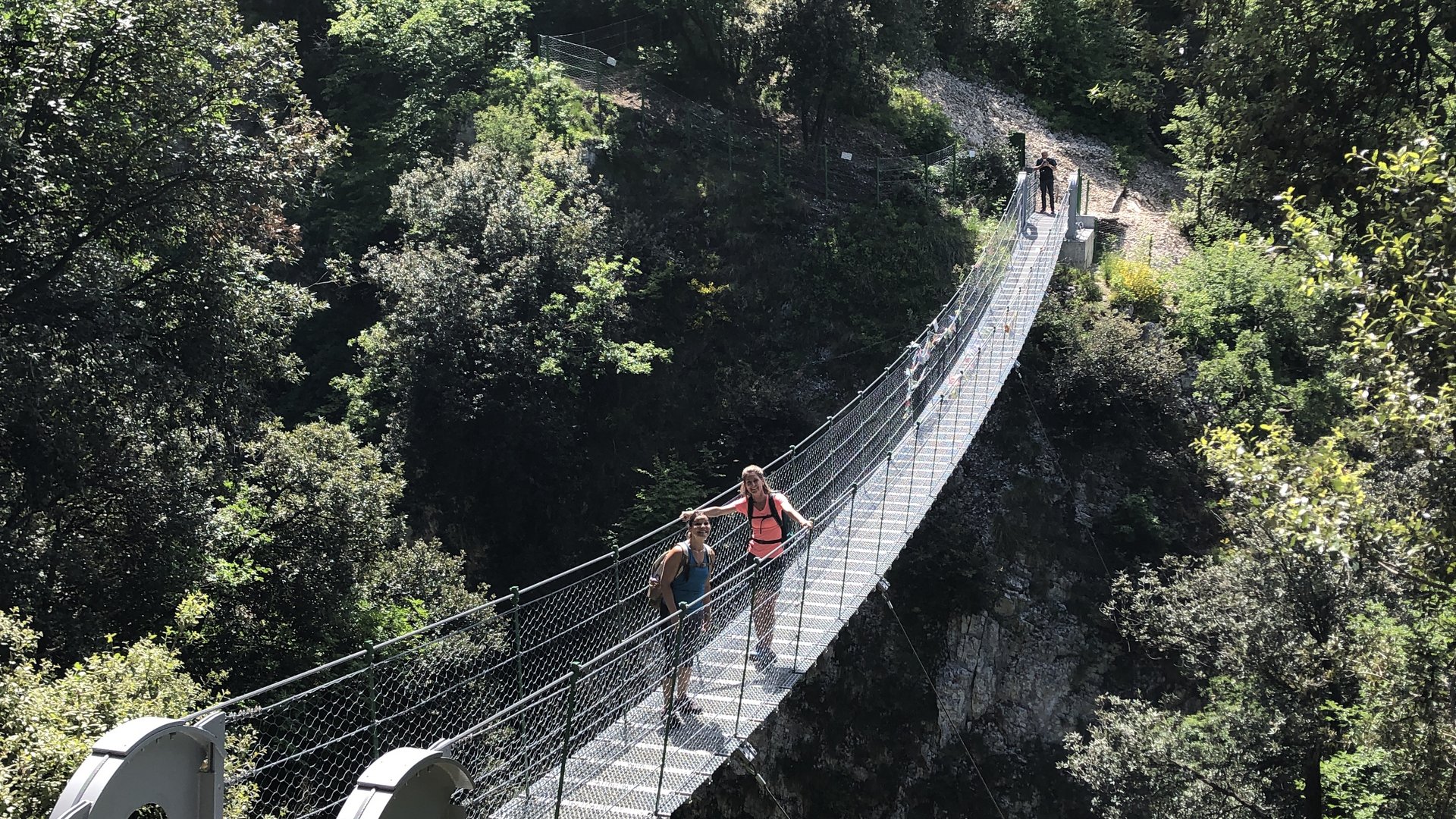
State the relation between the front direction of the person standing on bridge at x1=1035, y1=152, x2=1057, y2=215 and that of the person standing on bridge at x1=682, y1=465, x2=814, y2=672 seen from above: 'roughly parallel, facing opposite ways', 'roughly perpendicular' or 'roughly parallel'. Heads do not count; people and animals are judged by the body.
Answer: roughly parallel

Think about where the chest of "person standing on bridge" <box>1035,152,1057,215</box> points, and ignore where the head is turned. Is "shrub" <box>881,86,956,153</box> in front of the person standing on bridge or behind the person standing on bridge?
behind

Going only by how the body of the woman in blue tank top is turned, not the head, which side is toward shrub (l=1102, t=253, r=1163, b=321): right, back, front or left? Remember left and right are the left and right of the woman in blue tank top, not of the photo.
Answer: left

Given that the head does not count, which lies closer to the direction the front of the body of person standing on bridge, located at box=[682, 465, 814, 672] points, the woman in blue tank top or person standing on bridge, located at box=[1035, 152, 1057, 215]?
the woman in blue tank top

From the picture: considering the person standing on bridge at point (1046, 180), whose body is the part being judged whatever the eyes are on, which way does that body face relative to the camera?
toward the camera

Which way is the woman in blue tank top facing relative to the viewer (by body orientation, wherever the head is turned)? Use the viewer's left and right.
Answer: facing the viewer and to the right of the viewer

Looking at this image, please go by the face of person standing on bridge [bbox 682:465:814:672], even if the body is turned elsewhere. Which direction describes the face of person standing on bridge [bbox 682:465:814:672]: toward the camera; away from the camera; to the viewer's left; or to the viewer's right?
toward the camera

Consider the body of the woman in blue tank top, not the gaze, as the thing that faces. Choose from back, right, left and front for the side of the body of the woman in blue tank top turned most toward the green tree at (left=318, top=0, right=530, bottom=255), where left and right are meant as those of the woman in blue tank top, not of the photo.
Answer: back

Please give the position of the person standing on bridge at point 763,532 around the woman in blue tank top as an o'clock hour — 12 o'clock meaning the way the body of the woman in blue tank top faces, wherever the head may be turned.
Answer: The person standing on bridge is roughly at 9 o'clock from the woman in blue tank top.

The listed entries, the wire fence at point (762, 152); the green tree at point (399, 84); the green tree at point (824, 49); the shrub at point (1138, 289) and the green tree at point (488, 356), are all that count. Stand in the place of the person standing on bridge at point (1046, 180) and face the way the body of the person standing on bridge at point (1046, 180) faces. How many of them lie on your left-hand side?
1

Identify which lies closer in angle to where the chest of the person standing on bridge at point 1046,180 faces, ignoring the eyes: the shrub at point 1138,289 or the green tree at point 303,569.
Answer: the green tree

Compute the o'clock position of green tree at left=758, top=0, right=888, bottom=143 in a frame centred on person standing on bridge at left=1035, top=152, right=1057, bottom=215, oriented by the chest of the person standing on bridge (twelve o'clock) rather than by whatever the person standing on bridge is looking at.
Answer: The green tree is roughly at 3 o'clock from the person standing on bridge.

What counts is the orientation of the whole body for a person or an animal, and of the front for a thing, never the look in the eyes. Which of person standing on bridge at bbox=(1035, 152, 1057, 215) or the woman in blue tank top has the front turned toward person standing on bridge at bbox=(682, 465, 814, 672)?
person standing on bridge at bbox=(1035, 152, 1057, 215)

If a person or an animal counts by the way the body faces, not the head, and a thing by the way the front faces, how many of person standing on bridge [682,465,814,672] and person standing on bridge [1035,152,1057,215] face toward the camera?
2
